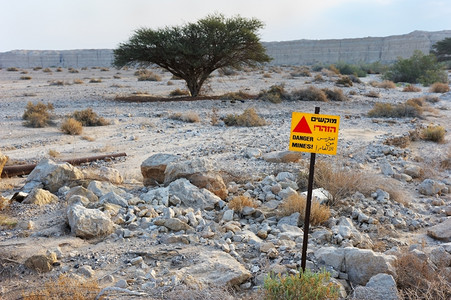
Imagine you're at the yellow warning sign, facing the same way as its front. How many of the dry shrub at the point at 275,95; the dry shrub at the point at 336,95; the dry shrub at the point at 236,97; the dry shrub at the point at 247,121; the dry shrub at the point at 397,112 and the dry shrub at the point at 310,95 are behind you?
6

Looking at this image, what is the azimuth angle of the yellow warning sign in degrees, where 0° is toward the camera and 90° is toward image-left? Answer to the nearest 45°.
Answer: approximately 0°

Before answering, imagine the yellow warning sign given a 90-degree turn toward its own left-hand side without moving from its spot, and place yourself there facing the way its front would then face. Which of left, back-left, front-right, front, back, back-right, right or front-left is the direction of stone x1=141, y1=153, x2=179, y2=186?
back-left

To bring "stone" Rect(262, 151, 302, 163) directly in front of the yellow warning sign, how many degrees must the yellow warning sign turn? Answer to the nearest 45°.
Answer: approximately 180°

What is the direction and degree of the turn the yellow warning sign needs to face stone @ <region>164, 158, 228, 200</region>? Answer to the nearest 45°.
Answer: approximately 135° to its right

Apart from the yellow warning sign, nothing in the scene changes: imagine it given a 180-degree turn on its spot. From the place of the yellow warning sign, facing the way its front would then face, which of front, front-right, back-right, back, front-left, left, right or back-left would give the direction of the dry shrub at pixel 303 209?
front

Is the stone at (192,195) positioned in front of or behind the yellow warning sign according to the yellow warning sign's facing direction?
behind

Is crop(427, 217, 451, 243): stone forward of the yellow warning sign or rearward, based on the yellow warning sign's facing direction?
rearward

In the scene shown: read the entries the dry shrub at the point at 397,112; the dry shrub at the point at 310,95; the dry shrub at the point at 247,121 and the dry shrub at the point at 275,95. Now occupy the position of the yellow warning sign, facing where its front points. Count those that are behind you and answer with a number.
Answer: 4

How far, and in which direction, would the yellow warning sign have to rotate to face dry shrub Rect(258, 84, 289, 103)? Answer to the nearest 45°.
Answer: approximately 180°

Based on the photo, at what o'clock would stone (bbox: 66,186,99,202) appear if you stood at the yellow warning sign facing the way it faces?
The stone is roughly at 4 o'clock from the yellow warning sign.

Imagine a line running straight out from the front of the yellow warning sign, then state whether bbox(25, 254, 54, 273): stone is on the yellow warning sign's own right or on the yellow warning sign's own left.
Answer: on the yellow warning sign's own right

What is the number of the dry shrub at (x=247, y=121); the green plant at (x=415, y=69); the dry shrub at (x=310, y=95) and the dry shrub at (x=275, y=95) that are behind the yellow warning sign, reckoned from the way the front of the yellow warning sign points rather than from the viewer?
4
